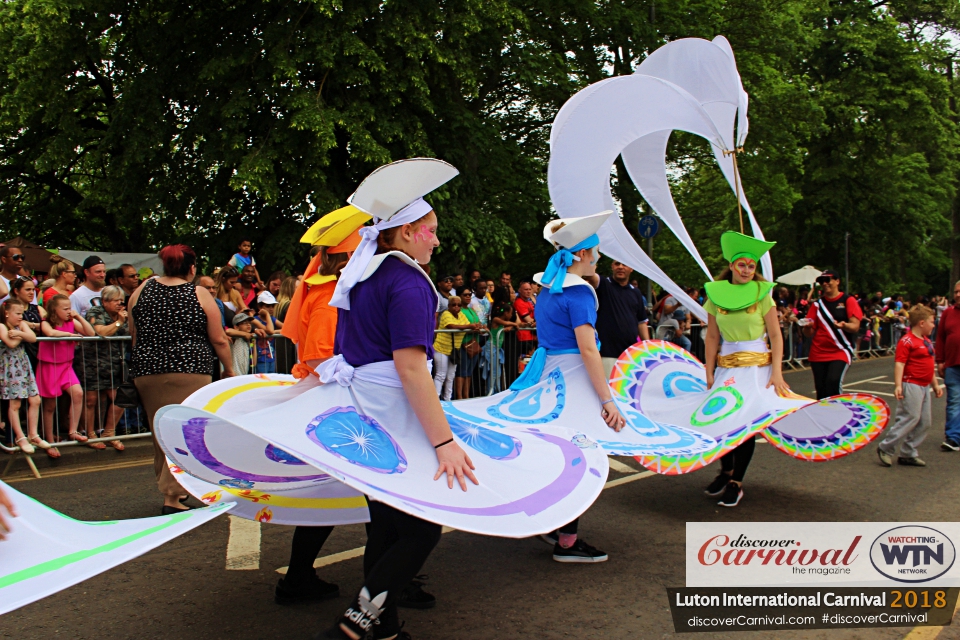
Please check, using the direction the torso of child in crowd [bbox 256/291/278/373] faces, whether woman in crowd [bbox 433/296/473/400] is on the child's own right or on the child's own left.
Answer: on the child's own left

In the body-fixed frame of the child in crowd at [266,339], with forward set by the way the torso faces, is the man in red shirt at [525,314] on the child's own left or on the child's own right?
on the child's own left

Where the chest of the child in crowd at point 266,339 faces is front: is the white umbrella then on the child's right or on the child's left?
on the child's left

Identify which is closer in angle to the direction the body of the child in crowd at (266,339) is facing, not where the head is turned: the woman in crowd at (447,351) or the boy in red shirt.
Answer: the boy in red shirt

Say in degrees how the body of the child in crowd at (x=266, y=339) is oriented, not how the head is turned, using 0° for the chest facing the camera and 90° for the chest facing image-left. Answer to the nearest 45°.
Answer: approximately 315°

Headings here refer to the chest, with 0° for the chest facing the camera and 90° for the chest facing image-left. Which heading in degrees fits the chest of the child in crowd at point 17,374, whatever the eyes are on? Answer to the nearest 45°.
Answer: approximately 315°
